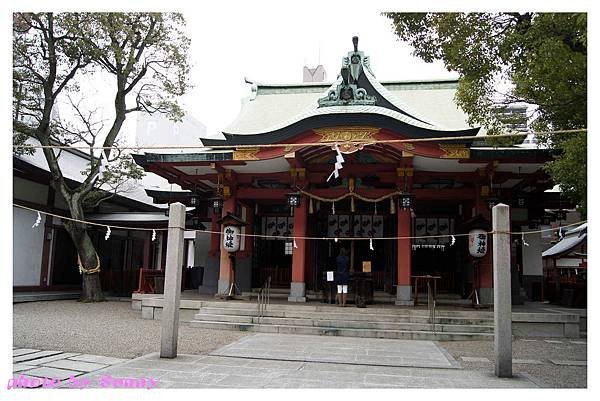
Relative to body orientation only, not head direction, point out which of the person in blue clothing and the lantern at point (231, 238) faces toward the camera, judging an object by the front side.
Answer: the lantern

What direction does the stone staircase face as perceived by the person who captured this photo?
facing the viewer

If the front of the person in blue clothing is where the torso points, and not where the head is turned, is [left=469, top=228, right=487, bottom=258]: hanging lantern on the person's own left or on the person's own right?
on the person's own right

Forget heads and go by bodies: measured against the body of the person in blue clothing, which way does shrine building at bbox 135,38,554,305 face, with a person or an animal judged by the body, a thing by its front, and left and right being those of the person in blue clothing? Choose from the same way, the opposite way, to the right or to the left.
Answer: the opposite way

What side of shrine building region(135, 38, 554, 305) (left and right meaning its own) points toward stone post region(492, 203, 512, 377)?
front

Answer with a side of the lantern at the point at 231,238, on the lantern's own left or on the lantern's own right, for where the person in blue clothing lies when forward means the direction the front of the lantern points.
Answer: on the lantern's own left

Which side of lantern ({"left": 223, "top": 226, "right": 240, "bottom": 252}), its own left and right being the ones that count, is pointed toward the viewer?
front

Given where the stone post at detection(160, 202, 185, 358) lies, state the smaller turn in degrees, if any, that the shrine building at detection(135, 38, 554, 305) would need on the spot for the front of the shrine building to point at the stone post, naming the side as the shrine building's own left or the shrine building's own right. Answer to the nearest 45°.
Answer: approximately 45° to the shrine building's own right

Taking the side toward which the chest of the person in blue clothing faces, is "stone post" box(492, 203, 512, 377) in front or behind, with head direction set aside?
behind

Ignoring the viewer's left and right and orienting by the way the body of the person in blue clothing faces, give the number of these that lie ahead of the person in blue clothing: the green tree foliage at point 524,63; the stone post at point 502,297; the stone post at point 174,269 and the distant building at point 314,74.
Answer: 1

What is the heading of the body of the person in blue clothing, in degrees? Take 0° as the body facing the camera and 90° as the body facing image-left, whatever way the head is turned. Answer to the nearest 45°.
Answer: approximately 180°

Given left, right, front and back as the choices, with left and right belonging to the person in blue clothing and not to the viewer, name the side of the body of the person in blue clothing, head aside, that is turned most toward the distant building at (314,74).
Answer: front
